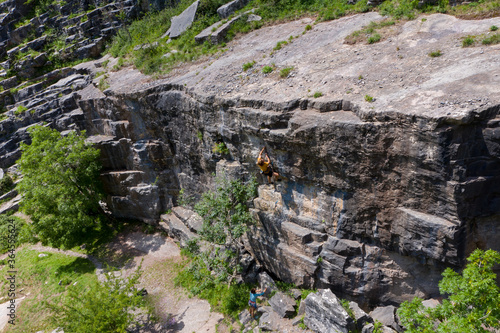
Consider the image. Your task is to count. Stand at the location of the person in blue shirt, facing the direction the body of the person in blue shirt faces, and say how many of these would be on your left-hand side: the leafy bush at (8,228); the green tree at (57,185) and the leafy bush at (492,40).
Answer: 2

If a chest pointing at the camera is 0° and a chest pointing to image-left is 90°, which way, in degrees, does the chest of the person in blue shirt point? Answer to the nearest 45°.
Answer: approximately 225°

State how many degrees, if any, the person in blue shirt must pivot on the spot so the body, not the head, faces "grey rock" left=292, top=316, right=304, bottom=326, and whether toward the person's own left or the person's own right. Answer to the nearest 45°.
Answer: approximately 90° to the person's own right

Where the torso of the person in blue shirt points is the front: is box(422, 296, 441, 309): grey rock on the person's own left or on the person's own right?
on the person's own right

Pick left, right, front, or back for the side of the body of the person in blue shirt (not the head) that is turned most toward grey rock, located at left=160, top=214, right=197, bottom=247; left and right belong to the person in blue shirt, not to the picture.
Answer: left

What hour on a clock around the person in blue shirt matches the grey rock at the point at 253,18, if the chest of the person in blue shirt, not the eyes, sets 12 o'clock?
The grey rock is roughly at 11 o'clock from the person in blue shirt.

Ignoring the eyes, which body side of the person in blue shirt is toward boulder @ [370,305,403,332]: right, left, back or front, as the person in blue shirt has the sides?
right

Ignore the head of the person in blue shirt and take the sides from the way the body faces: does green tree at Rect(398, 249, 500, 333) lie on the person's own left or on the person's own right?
on the person's own right

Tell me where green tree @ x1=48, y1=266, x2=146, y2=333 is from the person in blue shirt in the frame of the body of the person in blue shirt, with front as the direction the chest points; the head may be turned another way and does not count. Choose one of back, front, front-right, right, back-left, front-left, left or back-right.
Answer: back-left
